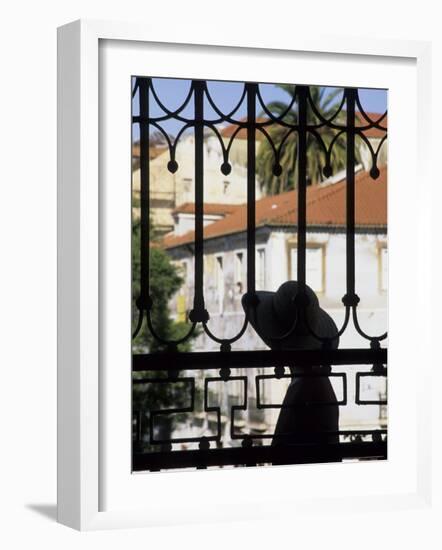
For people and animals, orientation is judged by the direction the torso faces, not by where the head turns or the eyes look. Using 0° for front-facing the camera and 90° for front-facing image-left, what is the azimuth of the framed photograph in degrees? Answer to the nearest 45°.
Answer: approximately 315°
